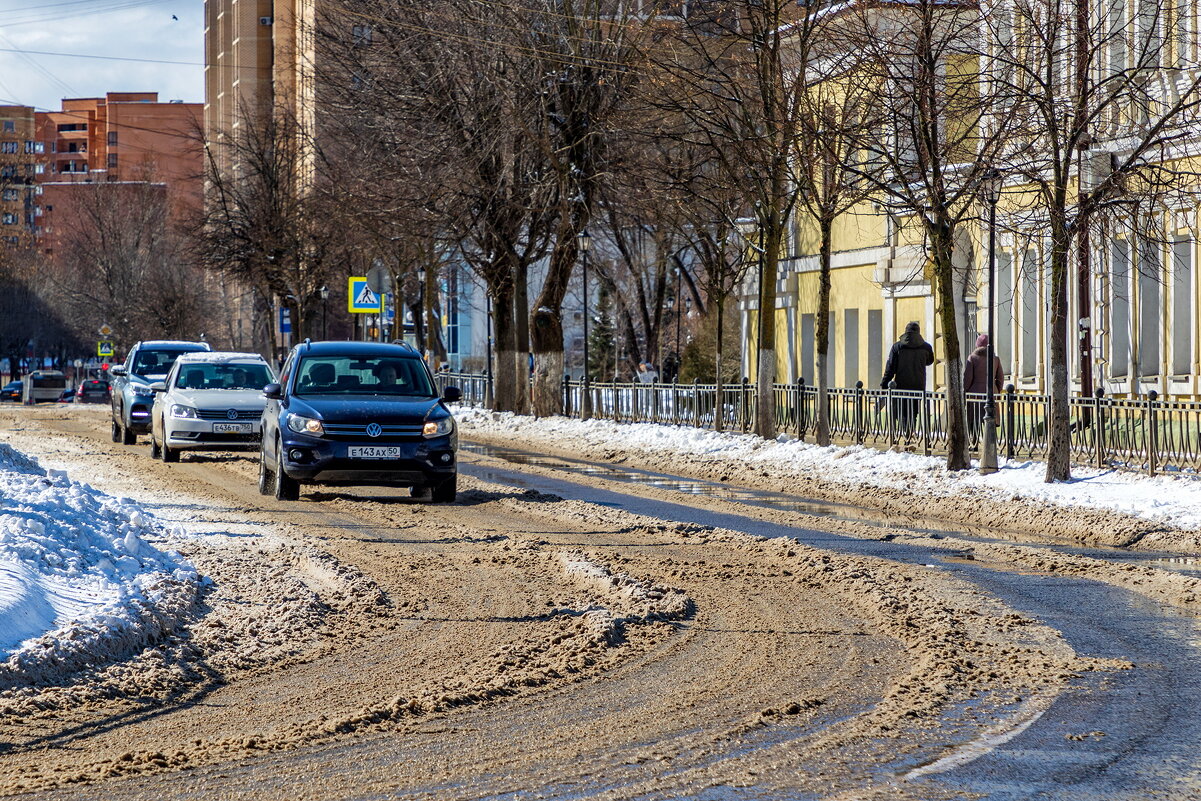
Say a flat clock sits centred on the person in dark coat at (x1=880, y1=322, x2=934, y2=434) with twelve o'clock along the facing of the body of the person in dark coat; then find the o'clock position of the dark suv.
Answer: The dark suv is roughly at 7 o'clock from the person in dark coat.

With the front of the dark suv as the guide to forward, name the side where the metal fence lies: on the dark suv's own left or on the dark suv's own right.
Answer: on the dark suv's own left

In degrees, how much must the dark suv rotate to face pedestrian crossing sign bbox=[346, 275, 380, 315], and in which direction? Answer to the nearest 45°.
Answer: approximately 180°

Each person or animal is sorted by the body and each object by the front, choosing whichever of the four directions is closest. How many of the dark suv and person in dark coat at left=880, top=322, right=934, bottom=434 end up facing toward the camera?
1

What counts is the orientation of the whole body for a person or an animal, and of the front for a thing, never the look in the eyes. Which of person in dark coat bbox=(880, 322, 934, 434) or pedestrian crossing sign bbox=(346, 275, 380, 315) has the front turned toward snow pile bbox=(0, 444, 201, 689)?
the pedestrian crossing sign

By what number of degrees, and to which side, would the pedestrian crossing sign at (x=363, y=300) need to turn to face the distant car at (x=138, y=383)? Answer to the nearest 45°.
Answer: approximately 45° to its right

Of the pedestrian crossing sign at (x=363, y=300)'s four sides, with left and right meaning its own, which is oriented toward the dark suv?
front

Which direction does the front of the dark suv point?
toward the camera

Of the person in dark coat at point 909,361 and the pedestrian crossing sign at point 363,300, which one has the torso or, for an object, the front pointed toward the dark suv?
the pedestrian crossing sign

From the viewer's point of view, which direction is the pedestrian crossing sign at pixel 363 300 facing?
toward the camera

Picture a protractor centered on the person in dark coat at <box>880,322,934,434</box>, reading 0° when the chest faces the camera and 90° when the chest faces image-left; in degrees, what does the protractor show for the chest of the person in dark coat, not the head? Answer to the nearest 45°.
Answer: approximately 180°

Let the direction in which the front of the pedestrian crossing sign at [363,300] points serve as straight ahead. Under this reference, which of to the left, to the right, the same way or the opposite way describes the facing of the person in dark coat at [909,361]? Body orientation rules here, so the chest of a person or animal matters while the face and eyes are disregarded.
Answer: the opposite way
